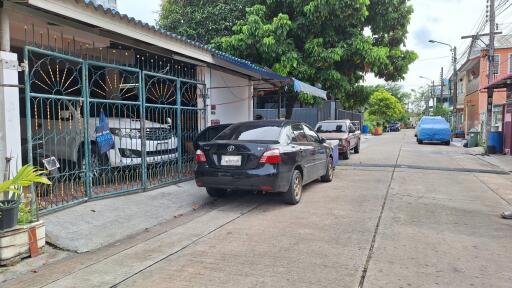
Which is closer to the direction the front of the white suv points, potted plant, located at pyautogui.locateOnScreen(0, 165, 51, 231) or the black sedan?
the black sedan

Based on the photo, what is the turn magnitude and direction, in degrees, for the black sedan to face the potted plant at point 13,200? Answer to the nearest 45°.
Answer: approximately 180°

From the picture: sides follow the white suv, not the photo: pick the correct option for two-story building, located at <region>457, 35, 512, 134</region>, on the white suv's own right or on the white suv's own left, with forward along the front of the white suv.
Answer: on the white suv's own left

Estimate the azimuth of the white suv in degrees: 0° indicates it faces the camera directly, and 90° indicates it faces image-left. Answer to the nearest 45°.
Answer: approximately 315°

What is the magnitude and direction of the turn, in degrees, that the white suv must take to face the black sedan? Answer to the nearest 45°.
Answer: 0° — it already faces it

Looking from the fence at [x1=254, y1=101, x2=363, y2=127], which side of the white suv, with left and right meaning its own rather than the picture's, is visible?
left
